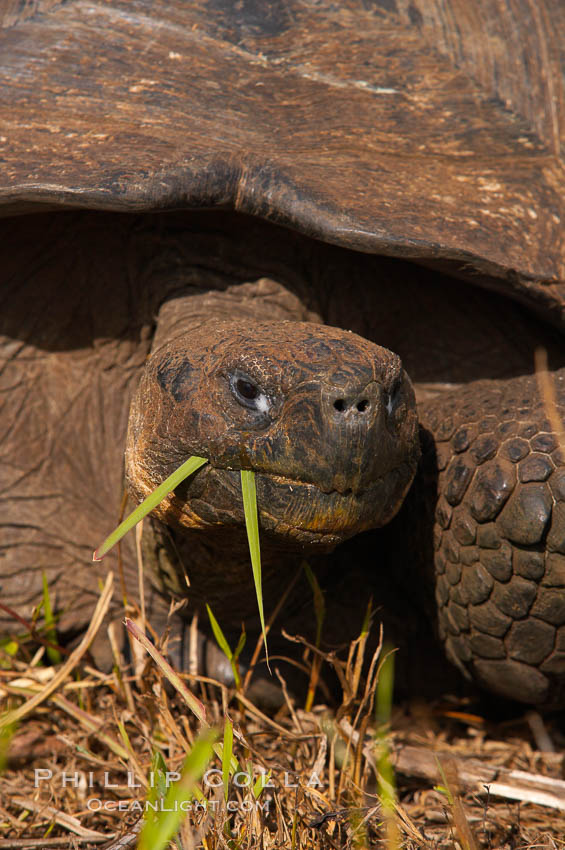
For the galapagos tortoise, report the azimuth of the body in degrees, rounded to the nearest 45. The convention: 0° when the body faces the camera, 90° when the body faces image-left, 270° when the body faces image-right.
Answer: approximately 0°

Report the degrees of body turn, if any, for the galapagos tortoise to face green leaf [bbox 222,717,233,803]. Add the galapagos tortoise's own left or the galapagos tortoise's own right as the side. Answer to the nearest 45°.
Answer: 0° — it already faces it
